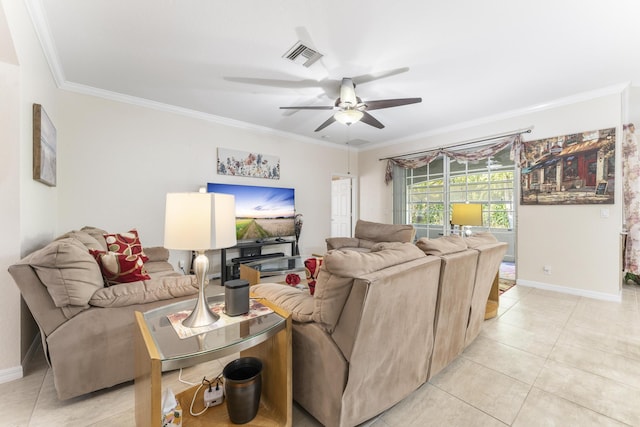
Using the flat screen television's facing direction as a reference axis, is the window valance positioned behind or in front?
in front

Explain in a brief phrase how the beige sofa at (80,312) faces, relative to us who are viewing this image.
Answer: facing to the right of the viewer

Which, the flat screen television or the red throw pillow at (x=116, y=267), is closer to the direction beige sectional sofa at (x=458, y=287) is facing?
the flat screen television

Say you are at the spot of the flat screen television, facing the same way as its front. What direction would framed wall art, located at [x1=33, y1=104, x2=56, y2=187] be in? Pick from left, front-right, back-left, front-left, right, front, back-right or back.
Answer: right

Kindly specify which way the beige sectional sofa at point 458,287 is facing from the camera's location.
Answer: facing away from the viewer and to the left of the viewer

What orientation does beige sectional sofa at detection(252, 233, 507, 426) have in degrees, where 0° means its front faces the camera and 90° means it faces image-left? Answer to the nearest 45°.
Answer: approximately 135°

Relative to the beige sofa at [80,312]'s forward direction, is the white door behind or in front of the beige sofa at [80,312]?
in front

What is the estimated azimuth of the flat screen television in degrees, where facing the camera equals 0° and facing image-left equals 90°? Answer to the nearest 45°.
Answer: approximately 315°

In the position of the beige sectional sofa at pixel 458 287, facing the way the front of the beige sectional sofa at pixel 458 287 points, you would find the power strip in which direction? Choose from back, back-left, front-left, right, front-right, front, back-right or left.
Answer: left

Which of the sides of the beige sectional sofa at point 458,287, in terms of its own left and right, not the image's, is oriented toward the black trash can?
left

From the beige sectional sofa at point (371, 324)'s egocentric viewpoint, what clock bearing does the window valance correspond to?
The window valance is roughly at 2 o'clock from the beige sectional sofa.

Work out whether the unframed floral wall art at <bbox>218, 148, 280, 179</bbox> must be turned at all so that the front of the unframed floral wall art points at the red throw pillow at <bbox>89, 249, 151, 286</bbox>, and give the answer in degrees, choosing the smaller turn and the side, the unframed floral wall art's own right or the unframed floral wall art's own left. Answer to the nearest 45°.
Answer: approximately 45° to the unframed floral wall art's own right
